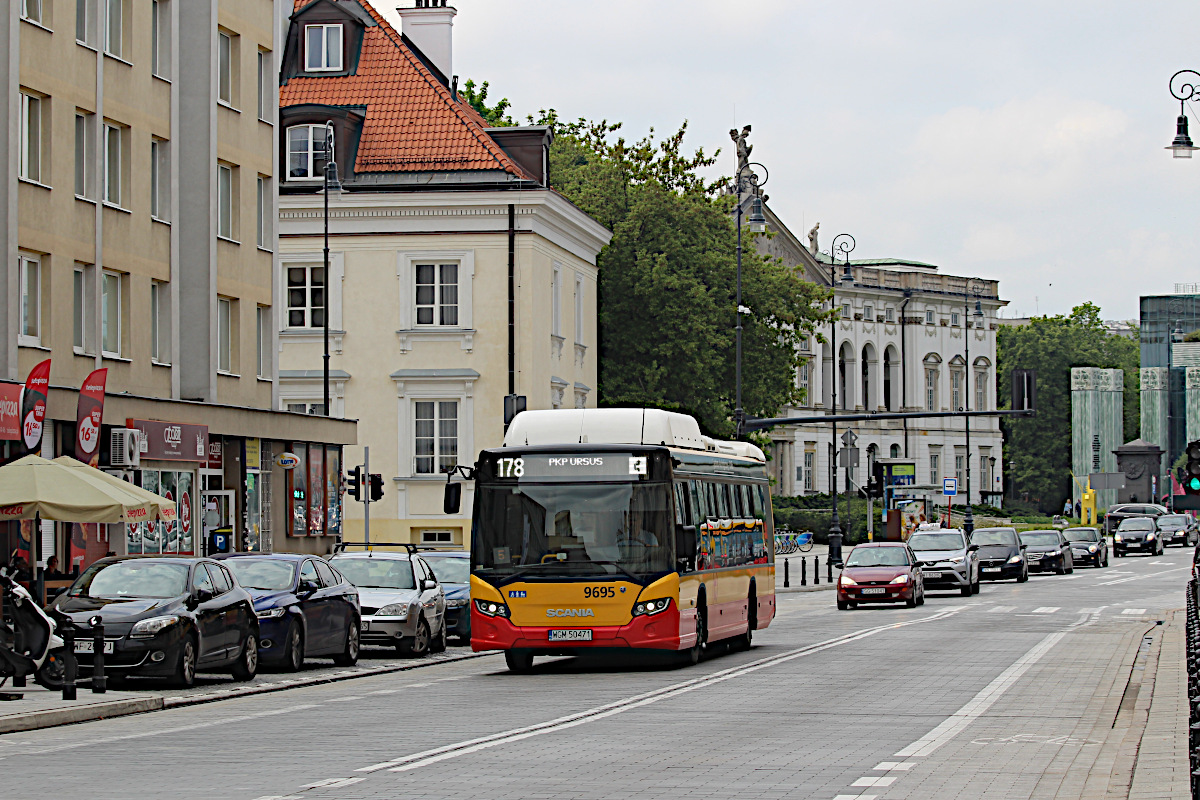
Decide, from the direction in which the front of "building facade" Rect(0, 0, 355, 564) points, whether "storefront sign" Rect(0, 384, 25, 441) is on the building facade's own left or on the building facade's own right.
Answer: on the building facade's own right

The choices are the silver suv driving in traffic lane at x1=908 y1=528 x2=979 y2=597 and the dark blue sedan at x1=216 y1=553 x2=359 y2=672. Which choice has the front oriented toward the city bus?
the silver suv driving in traffic lane

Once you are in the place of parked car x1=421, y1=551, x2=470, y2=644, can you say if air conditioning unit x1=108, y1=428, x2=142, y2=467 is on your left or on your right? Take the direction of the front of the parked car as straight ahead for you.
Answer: on your right

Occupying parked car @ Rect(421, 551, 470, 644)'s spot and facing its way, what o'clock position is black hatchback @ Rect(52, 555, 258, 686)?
The black hatchback is roughly at 11 o'clock from the parked car.

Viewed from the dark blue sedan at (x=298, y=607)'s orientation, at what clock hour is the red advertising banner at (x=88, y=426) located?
The red advertising banner is roughly at 1 o'clock from the dark blue sedan.

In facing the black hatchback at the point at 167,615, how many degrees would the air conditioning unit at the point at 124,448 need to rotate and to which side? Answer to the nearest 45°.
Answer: approximately 45° to its right

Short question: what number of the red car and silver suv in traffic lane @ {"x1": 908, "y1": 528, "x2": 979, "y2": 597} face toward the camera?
2

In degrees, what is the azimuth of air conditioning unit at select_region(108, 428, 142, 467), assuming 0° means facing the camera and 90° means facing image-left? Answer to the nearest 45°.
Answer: approximately 315°

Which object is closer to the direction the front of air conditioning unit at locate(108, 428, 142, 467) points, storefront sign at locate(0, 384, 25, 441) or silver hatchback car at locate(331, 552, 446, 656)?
the silver hatchback car

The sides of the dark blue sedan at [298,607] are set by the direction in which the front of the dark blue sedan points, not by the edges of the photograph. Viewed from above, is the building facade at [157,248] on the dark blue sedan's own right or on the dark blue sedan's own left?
on the dark blue sedan's own right

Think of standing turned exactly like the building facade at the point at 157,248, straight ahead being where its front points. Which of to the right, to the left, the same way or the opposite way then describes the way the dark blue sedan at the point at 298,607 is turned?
to the right

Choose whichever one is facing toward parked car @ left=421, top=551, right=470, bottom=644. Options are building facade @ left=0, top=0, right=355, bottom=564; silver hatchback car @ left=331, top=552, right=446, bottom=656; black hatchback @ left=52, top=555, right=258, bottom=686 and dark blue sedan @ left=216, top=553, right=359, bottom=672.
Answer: the building facade

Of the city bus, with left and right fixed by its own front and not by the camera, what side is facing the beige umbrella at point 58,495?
right
